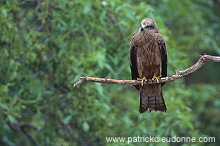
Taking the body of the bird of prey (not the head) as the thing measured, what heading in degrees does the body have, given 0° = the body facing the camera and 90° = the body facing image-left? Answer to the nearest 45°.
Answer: approximately 0°
